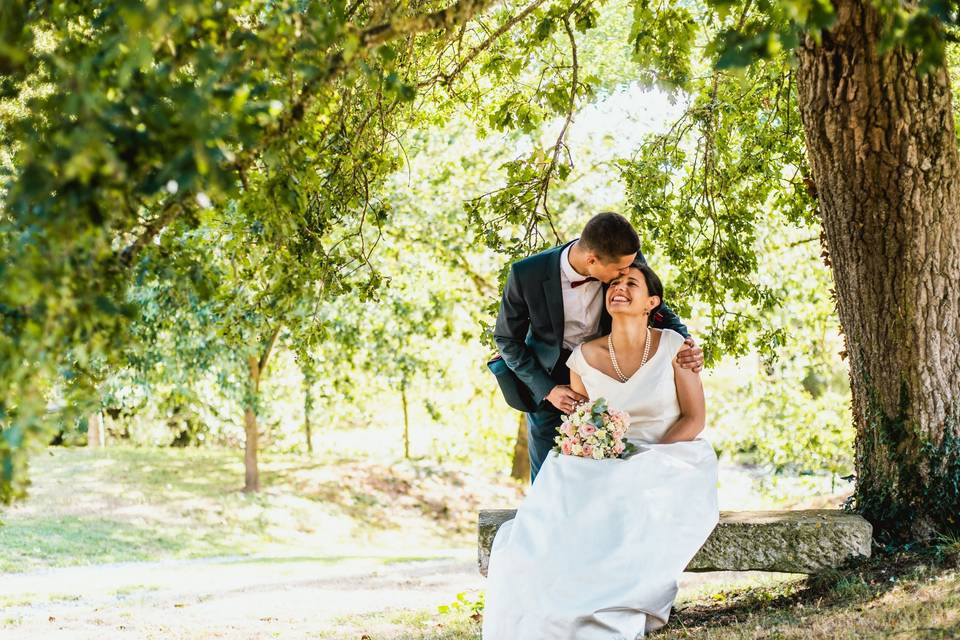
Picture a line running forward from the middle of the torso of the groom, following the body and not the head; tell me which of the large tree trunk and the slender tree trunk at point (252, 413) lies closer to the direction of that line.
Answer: the large tree trunk

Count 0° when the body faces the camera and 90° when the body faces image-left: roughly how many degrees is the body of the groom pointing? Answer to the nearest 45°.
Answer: approximately 315°

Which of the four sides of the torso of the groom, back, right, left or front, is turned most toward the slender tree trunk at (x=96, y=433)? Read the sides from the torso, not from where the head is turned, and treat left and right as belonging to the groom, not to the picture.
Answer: back

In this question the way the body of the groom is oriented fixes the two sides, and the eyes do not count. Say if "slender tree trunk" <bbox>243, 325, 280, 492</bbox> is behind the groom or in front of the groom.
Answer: behind

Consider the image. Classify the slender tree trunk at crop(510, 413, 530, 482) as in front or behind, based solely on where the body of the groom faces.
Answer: behind
